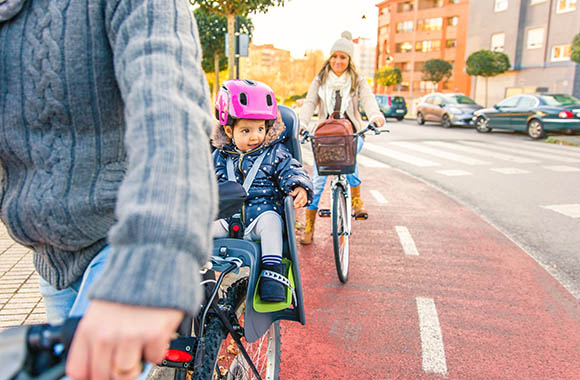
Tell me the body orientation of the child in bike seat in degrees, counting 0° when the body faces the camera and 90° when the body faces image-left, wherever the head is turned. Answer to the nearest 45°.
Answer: approximately 45°

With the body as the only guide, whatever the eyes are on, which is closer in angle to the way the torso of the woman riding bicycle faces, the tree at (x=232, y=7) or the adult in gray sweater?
the adult in gray sweater

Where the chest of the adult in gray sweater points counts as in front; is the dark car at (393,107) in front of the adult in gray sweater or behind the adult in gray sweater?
behind

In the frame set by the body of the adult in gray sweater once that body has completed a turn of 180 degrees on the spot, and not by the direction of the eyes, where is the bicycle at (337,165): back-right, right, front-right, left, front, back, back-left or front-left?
front

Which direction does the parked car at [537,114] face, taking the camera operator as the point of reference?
facing away from the viewer and to the left of the viewer

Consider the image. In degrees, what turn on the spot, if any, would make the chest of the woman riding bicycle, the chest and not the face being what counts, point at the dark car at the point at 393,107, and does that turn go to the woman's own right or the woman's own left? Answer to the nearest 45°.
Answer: approximately 180°

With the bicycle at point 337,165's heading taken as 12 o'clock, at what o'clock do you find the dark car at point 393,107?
The dark car is roughly at 6 o'clock from the bicycle.

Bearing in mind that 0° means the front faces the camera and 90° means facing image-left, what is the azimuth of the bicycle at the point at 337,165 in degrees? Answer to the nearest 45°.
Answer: approximately 0°

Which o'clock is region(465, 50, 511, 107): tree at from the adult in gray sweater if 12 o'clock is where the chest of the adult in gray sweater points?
The tree is roughly at 6 o'clock from the adult in gray sweater.
